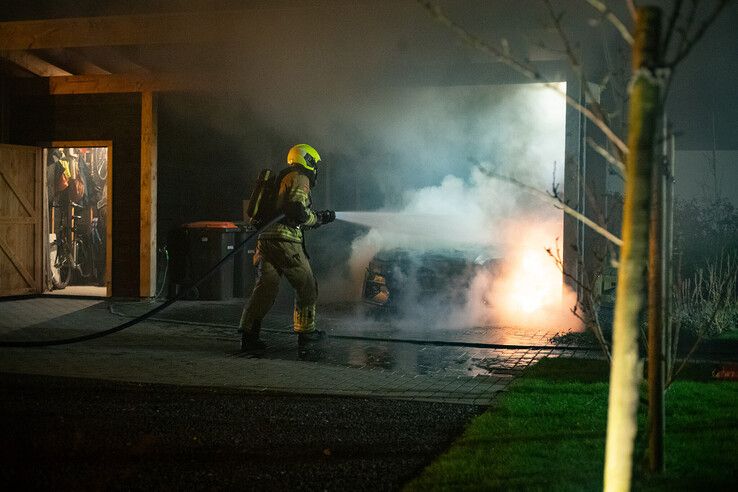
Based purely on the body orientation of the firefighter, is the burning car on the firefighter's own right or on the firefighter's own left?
on the firefighter's own left

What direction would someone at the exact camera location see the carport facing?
facing the viewer

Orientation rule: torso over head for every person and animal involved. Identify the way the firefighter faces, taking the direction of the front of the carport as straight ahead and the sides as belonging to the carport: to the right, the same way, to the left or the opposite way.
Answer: to the left

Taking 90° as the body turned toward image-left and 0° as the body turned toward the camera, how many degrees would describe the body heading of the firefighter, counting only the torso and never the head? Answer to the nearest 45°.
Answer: approximately 270°

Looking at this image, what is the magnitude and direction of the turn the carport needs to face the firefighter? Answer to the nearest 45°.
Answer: approximately 45° to its left

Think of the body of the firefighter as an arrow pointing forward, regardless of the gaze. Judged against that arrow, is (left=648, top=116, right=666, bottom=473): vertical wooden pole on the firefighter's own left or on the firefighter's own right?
on the firefighter's own right

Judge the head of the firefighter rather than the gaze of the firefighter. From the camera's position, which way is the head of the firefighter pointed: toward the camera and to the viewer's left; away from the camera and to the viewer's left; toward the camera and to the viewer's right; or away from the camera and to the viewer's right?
away from the camera and to the viewer's right

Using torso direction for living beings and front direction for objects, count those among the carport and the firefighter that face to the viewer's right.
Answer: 1

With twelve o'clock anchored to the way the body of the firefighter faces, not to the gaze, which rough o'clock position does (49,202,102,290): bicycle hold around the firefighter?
The bicycle is roughly at 8 o'clock from the firefighter.

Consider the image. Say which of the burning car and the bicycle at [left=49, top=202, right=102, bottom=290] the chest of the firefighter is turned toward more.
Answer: the burning car

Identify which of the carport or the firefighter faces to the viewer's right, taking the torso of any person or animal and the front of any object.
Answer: the firefighter
